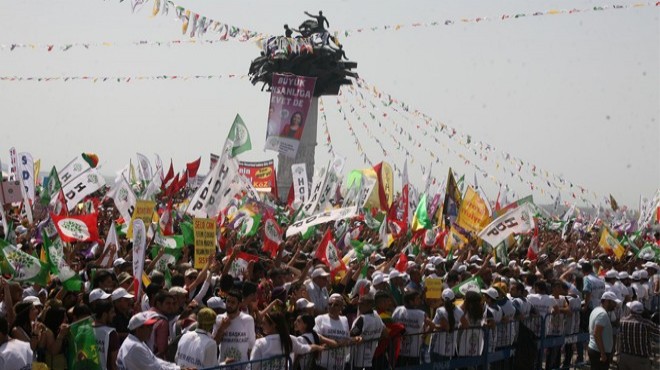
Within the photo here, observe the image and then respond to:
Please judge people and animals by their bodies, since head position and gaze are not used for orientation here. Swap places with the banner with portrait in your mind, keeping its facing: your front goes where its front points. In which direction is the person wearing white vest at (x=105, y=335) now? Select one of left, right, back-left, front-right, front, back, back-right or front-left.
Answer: front

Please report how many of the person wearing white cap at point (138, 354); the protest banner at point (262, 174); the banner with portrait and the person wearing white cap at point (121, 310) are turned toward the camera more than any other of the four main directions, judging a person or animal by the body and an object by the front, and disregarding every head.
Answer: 2

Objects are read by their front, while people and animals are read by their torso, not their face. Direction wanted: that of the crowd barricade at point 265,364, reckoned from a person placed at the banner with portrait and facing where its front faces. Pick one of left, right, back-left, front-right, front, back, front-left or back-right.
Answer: front

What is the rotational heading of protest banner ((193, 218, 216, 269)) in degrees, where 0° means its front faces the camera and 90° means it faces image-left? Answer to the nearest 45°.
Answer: approximately 0°

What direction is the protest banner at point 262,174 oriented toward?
toward the camera

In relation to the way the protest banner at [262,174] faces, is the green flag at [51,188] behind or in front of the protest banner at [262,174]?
in front

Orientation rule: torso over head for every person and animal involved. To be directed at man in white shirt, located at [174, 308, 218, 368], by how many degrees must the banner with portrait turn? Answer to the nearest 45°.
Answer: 0° — it already faces them

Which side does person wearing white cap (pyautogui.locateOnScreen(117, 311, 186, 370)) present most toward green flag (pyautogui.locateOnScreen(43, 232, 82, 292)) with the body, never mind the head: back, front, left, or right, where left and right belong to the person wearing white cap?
left

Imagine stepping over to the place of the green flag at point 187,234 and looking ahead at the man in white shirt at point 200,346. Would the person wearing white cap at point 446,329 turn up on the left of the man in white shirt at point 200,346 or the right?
left

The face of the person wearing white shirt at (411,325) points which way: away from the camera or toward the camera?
away from the camera

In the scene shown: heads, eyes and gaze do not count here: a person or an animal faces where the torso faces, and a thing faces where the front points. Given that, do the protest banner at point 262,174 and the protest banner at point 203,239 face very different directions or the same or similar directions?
same or similar directions

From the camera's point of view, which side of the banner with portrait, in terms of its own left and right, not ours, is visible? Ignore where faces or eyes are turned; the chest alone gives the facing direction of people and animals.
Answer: front

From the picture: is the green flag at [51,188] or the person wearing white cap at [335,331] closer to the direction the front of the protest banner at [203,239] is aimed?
the person wearing white cap

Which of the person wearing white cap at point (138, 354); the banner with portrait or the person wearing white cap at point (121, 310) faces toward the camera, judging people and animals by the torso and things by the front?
the banner with portrait

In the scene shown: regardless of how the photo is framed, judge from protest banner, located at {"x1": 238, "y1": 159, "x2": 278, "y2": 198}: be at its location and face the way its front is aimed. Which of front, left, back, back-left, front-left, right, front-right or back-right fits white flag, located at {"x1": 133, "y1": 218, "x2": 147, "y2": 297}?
front
